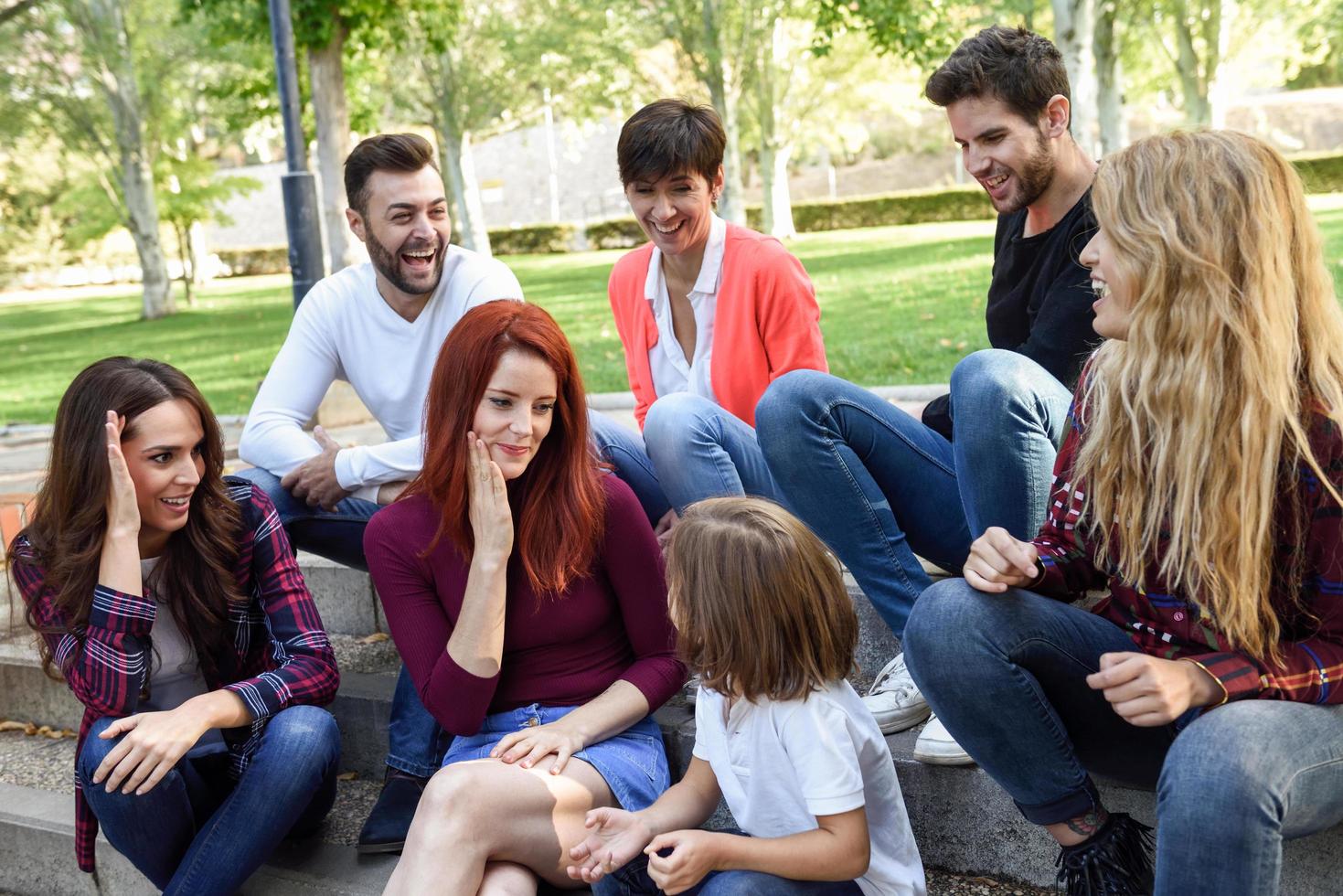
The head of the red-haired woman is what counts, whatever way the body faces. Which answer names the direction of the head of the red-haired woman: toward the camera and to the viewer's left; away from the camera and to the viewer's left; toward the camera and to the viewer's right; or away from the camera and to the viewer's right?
toward the camera and to the viewer's right

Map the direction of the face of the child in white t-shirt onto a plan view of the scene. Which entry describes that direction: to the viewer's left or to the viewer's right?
to the viewer's left

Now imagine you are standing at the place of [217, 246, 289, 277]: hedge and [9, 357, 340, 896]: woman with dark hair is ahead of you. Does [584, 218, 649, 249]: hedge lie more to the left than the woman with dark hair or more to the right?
left

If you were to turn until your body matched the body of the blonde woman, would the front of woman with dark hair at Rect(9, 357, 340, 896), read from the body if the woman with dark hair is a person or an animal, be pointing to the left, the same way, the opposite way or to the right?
to the left

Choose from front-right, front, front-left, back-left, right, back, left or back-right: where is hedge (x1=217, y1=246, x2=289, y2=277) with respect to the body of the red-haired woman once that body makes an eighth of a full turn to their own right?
back-right

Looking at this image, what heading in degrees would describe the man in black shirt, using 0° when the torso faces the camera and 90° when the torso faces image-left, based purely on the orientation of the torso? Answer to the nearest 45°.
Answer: approximately 45°

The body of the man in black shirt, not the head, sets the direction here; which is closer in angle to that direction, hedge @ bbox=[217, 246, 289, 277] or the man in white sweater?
the man in white sweater

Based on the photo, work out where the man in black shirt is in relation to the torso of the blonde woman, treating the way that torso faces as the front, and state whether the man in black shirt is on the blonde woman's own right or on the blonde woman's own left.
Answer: on the blonde woman's own right

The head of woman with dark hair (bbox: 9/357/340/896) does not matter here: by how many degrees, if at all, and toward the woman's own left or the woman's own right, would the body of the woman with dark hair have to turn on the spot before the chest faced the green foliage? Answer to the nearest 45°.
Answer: approximately 135° to the woman's own left

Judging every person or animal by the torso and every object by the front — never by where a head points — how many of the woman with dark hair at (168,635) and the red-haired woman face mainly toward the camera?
2

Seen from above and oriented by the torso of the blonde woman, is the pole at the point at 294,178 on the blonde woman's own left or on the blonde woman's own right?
on the blonde woman's own right

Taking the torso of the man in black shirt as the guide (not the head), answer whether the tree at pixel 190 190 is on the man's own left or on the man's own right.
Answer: on the man's own right

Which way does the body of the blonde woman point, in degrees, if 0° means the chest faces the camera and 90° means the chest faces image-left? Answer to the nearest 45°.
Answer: approximately 45°
